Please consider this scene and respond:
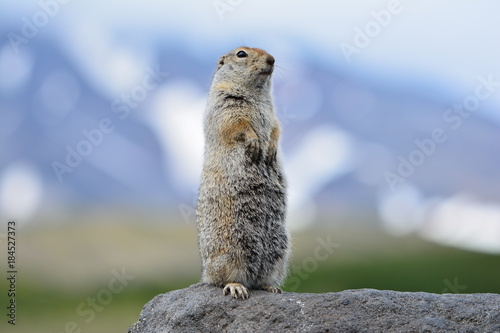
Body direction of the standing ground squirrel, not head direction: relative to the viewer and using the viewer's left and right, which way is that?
facing the viewer and to the right of the viewer
